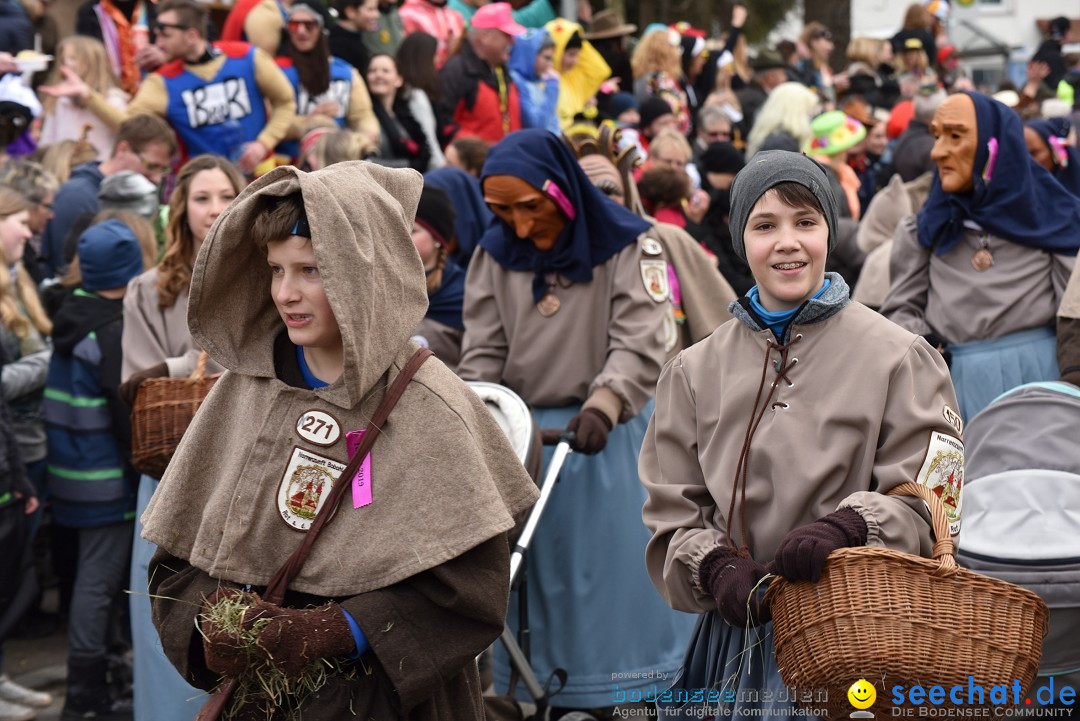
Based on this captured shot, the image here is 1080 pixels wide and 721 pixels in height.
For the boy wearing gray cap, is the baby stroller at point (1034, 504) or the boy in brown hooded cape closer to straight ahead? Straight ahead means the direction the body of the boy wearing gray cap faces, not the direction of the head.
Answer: the boy in brown hooded cape

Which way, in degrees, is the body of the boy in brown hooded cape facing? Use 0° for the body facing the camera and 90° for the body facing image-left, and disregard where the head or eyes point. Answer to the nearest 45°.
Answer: approximately 45°

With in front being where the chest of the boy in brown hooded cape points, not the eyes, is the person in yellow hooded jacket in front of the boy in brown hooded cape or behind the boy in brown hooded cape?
behind

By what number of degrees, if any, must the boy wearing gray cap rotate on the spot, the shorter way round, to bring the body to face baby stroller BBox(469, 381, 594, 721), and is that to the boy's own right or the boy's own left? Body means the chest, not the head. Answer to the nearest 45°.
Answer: approximately 135° to the boy's own right

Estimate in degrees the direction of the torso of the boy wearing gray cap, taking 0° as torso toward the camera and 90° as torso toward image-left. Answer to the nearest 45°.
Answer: approximately 0°

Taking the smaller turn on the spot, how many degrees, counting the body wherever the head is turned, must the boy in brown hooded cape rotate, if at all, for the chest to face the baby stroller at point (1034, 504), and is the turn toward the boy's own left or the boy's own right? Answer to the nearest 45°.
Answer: approximately 135° to the boy's own left
